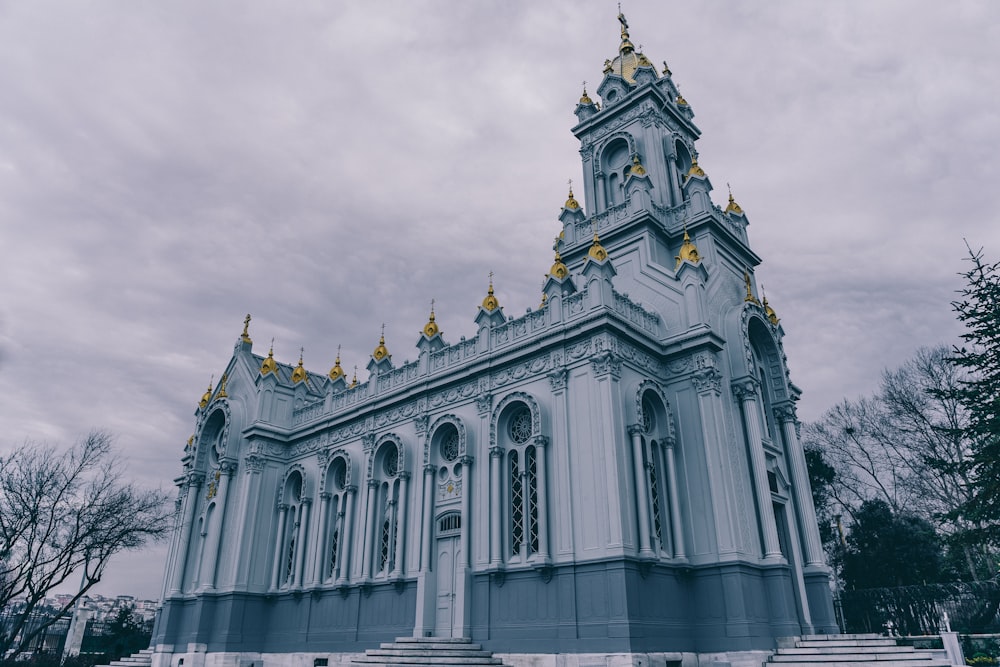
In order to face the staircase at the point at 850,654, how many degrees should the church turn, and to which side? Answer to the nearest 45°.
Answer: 0° — it already faces it

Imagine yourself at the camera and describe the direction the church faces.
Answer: facing the viewer and to the right of the viewer
